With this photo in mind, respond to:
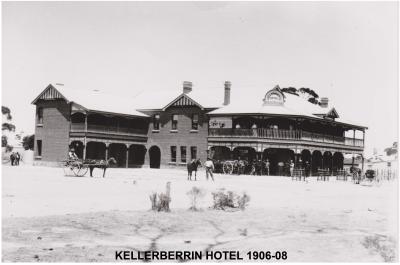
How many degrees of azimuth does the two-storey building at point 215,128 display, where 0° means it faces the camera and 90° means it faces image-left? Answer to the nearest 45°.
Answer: approximately 0°

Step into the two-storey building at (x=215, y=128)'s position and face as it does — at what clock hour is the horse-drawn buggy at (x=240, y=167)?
The horse-drawn buggy is roughly at 11 o'clock from the two-storey building.

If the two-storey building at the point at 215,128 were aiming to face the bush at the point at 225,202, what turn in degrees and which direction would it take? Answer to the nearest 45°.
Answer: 0° — it already faces it

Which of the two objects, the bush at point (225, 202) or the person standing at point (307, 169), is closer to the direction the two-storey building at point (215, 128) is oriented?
the bush

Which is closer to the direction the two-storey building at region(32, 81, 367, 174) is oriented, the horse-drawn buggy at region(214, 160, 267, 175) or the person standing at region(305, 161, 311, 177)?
the horse-drawn buggy
